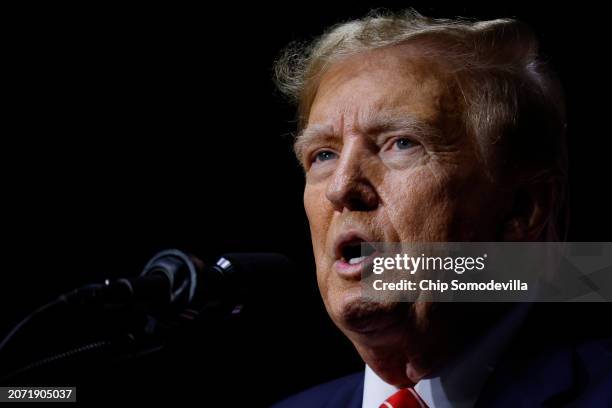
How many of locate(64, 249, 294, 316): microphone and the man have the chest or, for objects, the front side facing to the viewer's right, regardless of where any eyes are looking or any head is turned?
1

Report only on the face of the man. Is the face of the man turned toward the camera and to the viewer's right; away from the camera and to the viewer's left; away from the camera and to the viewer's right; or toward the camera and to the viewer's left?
toward the camera and to the viewer's left

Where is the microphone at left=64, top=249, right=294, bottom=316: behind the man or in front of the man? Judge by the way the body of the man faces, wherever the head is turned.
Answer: in front

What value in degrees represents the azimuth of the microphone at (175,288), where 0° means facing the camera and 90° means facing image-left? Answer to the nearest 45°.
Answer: approximately 270°

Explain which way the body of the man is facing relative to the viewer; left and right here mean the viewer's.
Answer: facing the viewer and to the left of the viewer

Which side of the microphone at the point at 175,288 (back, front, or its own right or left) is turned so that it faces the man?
front
